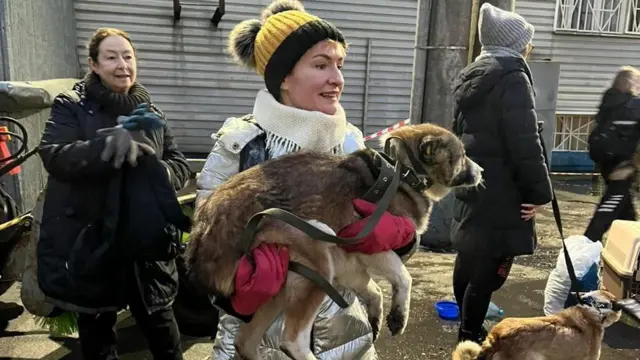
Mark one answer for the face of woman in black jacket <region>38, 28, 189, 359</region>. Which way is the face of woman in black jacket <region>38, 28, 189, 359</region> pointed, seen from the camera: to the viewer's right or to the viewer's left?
to the viewer's right

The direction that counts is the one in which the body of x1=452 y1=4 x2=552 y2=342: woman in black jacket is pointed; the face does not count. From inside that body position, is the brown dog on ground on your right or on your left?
on your right

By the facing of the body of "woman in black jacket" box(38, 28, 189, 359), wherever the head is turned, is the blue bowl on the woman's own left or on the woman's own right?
on the woman's own left

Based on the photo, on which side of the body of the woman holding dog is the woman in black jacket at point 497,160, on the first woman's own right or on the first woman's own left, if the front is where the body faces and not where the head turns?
on the first woman's own left

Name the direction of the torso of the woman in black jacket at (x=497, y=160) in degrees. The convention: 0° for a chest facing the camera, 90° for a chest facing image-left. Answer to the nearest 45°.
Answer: approximately 225°

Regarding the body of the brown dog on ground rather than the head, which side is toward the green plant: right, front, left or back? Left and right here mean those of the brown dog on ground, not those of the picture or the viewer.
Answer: back

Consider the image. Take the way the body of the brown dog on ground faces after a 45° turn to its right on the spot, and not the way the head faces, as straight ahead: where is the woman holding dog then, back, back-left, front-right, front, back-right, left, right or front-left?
right

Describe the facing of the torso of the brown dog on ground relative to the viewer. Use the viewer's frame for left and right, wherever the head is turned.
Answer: facing to the right of the viewer

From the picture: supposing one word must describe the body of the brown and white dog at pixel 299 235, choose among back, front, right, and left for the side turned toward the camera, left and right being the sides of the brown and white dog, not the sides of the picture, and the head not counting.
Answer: right

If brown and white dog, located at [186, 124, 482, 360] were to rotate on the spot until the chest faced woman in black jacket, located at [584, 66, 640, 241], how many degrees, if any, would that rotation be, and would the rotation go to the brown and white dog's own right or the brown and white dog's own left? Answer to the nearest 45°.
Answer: approximately 45° to the brown and white dog's own left

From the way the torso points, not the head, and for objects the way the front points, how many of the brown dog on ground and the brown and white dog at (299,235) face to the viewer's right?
2

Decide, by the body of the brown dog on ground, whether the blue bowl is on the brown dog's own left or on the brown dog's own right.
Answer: on the brown dog's own left

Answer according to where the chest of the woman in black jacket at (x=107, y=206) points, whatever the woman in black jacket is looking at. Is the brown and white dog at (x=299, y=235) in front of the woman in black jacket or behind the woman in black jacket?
in front
